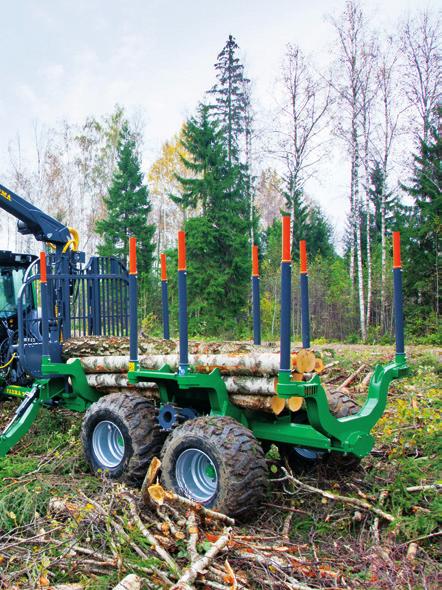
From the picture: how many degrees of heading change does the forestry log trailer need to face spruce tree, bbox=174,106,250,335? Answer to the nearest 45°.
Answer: approximately 45° to its right

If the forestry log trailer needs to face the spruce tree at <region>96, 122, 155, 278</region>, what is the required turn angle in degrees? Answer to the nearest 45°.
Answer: approximately 45° to its right

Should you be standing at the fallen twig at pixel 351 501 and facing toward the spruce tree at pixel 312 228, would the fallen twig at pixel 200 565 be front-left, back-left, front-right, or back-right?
back-left

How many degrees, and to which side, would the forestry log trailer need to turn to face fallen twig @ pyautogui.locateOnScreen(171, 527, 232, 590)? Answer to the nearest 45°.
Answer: approximately 135° to its left

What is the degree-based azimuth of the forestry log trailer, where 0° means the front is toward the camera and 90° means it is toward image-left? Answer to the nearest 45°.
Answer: approximately 135°

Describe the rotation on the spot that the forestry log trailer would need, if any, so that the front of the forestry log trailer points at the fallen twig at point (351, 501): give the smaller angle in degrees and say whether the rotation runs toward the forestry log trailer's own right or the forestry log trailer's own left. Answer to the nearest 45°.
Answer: approximately 180°

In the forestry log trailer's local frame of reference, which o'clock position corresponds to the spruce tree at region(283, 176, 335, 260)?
The spruce tree is roughly at 2 o'clock from the forestry log trailer.

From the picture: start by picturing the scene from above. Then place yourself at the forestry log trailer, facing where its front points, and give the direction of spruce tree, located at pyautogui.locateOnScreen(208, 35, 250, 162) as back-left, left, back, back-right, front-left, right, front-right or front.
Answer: front-right
